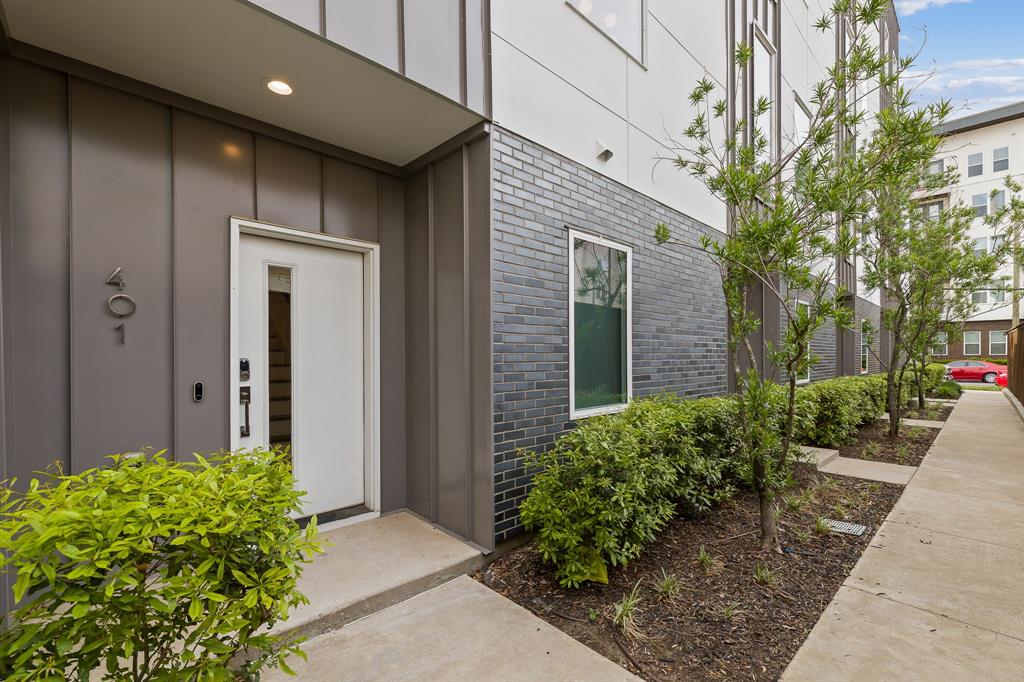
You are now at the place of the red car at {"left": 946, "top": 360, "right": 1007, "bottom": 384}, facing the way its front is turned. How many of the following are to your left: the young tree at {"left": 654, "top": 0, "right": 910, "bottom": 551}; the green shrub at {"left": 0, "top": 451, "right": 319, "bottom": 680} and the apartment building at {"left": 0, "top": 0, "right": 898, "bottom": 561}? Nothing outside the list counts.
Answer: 3

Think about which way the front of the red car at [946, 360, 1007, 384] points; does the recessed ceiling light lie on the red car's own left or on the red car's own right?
on the red car's own left

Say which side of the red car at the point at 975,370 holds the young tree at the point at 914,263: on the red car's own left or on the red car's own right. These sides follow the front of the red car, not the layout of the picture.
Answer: on the red car's own left

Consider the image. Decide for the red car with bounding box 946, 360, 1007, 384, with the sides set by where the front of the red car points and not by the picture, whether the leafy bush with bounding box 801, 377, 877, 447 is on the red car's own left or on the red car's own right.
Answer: on the red car's own left

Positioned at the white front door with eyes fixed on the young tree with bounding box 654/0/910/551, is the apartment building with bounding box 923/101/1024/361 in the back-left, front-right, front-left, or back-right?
front-left

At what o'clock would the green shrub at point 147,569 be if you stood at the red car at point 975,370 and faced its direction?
The green shrub is roughly at 9 o'clock from the red car.

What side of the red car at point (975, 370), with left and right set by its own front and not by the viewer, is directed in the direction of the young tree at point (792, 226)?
left

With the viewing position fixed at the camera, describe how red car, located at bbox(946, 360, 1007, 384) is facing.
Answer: facing to the left of the viewer

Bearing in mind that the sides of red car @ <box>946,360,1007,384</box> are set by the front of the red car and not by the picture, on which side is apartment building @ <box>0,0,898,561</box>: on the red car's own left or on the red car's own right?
on the red car's own left

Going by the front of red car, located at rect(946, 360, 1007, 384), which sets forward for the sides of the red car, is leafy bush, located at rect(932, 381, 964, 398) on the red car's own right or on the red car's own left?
on the red car's own left
